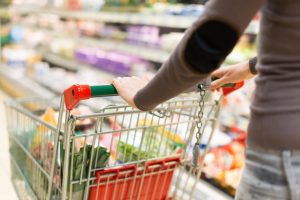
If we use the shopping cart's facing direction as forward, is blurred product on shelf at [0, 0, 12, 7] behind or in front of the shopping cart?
in front

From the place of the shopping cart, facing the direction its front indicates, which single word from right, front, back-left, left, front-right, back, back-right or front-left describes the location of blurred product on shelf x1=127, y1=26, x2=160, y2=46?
front-right

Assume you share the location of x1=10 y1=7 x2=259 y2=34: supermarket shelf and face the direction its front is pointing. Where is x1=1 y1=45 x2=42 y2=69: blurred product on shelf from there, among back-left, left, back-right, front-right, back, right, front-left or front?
right

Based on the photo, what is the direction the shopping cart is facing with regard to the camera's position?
facing away from the viewer and to the left of the viewer
